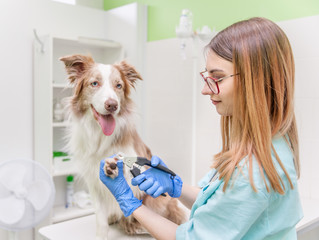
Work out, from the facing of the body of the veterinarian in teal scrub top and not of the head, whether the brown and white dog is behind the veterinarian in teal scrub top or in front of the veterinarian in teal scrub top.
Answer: in front

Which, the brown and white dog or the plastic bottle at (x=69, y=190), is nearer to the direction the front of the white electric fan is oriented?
the brown and white dog

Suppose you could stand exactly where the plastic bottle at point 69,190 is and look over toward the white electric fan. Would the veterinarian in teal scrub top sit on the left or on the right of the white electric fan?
left

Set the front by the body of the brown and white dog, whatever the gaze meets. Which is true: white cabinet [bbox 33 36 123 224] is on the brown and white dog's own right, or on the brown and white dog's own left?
on the brown and white dog's own right

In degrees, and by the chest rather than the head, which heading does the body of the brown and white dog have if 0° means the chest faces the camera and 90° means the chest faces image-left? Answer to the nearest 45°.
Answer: approximately 45°

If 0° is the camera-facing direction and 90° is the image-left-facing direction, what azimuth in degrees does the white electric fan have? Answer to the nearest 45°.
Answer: approximately 0°

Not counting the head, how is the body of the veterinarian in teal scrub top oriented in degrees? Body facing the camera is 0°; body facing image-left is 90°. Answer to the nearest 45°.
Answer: approximately 90°

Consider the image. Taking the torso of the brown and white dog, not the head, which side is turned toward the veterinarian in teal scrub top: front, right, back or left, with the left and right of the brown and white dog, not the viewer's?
left

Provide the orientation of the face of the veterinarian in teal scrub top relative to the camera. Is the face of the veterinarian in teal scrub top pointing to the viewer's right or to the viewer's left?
to the viewer's left

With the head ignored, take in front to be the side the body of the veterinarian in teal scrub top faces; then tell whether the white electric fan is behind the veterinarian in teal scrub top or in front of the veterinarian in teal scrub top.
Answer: in front

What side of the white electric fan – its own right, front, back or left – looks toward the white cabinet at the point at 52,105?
back

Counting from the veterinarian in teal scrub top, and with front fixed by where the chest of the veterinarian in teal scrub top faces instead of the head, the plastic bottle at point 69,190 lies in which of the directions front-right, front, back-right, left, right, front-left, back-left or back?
front-right

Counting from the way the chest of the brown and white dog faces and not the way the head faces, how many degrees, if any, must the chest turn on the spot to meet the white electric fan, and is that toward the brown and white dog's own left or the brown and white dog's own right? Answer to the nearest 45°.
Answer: approximately 90° to the brown and white dog's own right

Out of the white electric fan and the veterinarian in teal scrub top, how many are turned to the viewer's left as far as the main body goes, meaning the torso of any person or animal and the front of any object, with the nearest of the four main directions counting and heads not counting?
1
